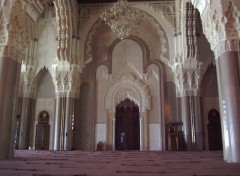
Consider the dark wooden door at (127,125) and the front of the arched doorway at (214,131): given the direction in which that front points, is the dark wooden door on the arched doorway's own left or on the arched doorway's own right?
on the arched doorway's own right

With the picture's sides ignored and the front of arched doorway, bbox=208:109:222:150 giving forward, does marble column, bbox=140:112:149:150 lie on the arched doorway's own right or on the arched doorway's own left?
on the arched doorway's own right

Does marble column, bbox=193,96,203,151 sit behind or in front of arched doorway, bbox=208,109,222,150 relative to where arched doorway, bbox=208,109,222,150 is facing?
in front

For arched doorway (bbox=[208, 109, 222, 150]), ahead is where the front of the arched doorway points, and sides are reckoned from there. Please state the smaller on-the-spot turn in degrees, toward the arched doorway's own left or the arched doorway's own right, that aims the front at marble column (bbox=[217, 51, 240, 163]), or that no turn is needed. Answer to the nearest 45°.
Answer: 0° — it already faces it

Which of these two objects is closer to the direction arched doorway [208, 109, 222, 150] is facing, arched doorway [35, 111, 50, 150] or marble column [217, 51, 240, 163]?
the marble column

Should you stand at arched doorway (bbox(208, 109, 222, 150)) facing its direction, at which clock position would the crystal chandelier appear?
The crystal chandelier is roughly at 1 o'clock from the arched doorway.

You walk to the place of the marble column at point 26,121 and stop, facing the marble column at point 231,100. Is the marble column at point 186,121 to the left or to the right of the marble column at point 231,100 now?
left
